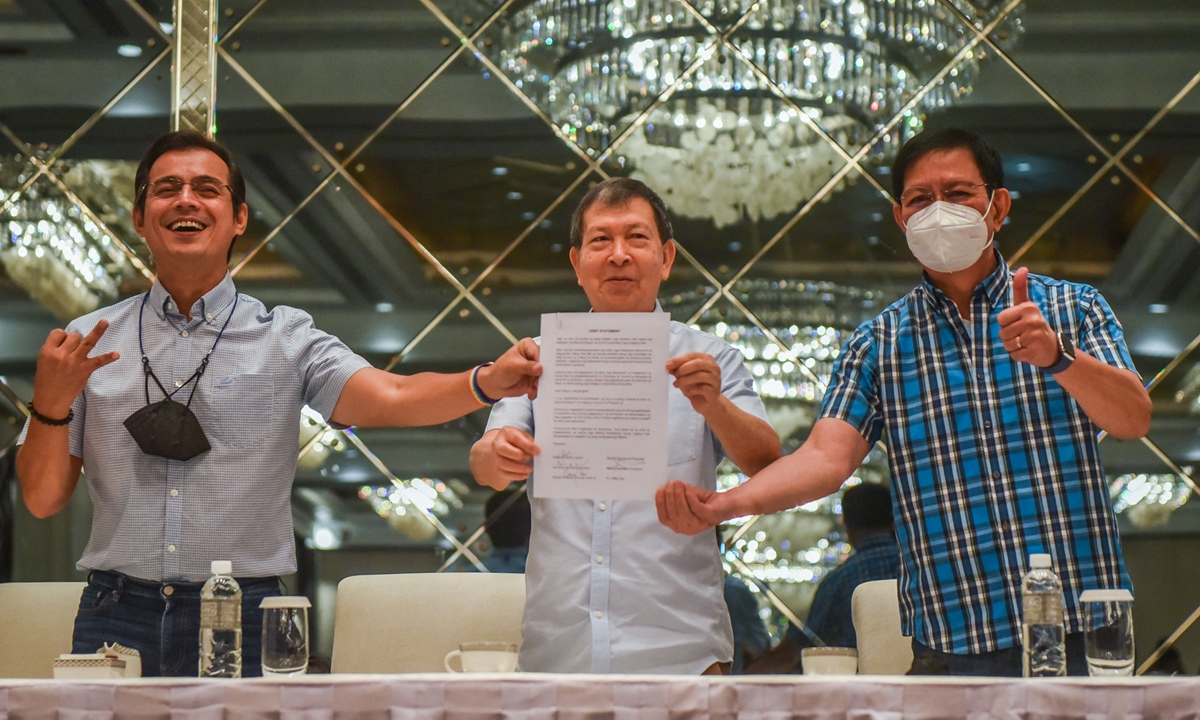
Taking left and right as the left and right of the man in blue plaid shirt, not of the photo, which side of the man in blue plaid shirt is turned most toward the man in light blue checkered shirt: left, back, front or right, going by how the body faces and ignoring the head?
right

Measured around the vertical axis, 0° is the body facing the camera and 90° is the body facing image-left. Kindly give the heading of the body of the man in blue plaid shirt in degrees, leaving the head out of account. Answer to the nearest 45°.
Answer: approximately 0°

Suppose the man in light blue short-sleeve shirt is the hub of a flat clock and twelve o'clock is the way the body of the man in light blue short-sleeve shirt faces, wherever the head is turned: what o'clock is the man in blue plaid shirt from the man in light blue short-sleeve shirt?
The man in blue plaid shirt is roughly at 9 o'clock from the man in light blue short-sleeve shirt.

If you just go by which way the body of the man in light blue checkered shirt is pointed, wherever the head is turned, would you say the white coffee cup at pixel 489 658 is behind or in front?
in front

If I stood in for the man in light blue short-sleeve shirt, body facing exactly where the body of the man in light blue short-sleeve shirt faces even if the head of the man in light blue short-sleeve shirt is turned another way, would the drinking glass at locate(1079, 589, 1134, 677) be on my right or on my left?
on my left
